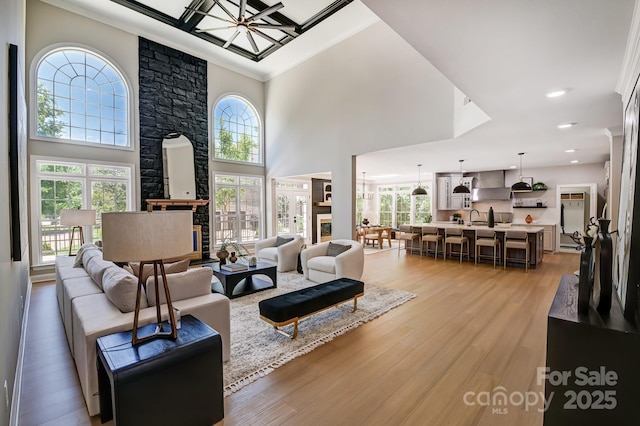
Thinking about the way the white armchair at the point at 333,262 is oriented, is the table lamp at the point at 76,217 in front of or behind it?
in front

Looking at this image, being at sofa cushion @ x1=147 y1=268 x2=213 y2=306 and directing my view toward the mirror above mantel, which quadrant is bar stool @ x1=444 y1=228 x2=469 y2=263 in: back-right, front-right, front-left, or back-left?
front-right

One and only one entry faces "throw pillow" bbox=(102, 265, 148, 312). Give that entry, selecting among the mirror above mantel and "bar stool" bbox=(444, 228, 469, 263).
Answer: the mirror above mantel

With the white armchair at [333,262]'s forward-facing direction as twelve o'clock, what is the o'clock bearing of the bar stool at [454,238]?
The bar stool is roughly at 6 o'clock from the white armchair.

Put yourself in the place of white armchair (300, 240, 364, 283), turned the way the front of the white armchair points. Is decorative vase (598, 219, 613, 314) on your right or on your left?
on your left

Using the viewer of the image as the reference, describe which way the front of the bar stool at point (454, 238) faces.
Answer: facing away from the viewer and to the right of the viewer

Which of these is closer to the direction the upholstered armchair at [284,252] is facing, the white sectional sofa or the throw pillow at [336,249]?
the white sectional sofa

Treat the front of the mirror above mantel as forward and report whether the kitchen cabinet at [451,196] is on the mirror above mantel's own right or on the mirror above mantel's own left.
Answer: on the mirror above mantel's own left

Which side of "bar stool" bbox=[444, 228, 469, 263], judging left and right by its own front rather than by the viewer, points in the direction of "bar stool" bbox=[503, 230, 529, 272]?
right

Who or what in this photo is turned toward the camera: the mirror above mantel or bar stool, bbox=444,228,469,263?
the mirror above mantel

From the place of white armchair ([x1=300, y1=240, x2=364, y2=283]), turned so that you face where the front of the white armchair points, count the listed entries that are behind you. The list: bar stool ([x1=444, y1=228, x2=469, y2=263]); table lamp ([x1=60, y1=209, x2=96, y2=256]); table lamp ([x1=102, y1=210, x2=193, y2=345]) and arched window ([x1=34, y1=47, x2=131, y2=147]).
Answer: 1

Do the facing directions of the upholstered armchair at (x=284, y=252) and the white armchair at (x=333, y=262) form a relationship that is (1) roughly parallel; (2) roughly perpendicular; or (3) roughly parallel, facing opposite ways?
roughly parallel

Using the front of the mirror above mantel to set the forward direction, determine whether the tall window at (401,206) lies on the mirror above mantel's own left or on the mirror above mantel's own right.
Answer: on the mirror above mantel's own left

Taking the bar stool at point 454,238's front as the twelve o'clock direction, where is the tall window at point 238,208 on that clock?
The tall window is roughly at 7 o'clock from the bar stool.

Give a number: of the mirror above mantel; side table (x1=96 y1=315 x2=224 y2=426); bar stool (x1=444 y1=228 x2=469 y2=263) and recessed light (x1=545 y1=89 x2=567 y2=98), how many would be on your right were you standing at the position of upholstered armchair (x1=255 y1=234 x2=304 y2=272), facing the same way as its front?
1

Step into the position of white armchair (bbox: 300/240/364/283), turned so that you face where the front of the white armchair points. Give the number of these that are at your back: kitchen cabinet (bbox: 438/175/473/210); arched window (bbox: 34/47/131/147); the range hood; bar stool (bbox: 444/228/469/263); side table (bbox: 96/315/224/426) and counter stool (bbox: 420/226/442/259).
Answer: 4

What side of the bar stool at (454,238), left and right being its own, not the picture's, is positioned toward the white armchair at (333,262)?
back

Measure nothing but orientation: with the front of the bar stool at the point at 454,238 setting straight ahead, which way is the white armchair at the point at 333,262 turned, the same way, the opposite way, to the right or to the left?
the opposite way
